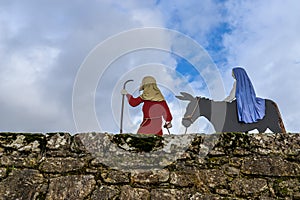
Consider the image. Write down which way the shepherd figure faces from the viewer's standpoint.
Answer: facing away from the viewer and to the left of the viewer

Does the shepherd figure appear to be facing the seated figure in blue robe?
no

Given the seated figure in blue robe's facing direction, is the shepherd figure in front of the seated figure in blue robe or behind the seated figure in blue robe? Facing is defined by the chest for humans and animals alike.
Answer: in front

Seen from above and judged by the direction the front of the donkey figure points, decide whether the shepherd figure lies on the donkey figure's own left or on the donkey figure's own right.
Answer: on the donkey figure's own left

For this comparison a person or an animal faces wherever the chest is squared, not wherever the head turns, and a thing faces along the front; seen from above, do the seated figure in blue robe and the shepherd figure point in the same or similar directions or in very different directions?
same or similar directions

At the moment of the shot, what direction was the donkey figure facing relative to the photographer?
facing to the left of the viewer

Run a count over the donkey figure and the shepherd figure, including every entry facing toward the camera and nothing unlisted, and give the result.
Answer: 0

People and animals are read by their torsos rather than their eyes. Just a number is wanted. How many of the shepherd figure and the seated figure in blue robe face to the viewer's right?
0

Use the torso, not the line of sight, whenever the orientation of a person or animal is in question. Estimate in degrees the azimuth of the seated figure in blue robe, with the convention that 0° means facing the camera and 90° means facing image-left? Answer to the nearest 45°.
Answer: approximately 90°
